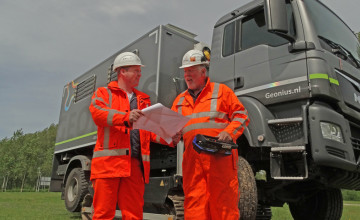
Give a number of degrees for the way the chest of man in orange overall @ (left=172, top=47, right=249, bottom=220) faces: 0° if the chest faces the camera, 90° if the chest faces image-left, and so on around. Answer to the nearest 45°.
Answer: approximately 45°

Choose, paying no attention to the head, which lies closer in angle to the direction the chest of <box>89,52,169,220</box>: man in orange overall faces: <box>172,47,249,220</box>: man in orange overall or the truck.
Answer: the man in orange overall

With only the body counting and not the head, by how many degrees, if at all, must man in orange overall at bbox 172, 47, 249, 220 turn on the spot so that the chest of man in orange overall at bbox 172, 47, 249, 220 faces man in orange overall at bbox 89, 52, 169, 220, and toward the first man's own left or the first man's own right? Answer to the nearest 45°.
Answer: approximately 45° to the first man's own right

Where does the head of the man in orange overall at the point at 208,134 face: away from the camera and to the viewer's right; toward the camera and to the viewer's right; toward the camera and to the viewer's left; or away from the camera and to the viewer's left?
toward the camera and to the viewer's left

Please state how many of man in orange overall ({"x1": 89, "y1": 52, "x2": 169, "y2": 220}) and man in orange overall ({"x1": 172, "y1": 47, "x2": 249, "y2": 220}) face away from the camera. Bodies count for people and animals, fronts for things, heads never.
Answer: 0

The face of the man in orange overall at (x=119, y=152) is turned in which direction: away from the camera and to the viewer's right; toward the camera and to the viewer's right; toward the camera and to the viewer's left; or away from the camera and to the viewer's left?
toward the camera and to the viewer's right

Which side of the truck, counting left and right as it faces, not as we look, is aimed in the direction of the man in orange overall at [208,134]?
right

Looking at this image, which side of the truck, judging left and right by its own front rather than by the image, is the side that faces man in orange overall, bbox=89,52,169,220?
right

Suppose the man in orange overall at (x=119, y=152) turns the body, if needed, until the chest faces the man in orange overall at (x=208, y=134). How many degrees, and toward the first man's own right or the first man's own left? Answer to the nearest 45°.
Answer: approximately 45° to the first man's own left

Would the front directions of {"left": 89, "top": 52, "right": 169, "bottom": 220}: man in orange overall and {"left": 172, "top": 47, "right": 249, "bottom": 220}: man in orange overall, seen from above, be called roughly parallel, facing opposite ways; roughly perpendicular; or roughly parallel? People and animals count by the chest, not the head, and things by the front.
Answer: roughly perpendicular

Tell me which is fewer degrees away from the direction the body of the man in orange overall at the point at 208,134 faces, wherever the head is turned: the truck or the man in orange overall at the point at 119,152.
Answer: the man in orange overall

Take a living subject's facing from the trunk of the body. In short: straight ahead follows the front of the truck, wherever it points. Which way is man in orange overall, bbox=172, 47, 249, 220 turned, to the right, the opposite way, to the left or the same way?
to the right
